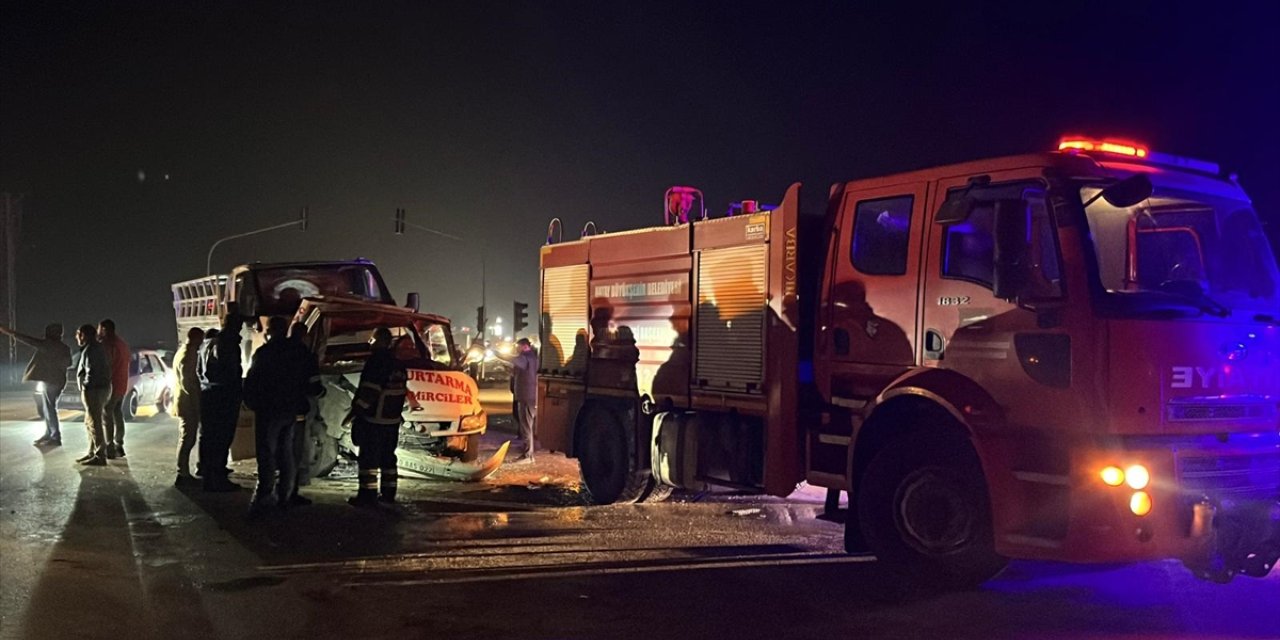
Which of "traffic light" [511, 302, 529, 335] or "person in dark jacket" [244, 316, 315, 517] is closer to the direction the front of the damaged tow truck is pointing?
the person in dark jacket

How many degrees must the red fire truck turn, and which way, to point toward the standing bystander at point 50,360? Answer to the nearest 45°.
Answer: approximately 180°

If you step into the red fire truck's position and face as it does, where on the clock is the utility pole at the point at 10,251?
The utility pole is roughly at 6 o'clock from the red fire truck.

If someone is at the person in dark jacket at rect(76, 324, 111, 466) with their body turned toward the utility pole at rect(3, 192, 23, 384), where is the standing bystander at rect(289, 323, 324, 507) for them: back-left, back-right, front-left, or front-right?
back-right

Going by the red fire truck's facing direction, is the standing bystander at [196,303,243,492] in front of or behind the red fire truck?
behind

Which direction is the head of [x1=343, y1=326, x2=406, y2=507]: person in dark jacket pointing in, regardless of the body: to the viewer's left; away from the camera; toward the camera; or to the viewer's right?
away from the camera

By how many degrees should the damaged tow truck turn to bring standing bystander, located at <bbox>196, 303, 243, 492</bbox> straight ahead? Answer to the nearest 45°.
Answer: approximately 135° to its right

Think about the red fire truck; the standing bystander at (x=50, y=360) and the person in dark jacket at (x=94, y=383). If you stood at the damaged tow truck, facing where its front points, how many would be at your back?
2

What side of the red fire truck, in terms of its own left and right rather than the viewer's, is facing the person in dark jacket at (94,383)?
back

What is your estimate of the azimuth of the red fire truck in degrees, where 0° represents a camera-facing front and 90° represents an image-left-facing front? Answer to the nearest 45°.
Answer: approximately 315°

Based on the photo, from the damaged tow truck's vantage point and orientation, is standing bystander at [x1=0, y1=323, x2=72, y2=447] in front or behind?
behind

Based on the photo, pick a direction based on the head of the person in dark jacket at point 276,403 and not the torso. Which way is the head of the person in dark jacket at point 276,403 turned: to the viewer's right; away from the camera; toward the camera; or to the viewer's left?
away from the camera

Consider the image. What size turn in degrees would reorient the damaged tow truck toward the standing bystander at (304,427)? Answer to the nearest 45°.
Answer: approximately 90° to its right

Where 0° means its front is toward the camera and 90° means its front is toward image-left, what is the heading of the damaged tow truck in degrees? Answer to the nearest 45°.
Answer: approximately 315°
